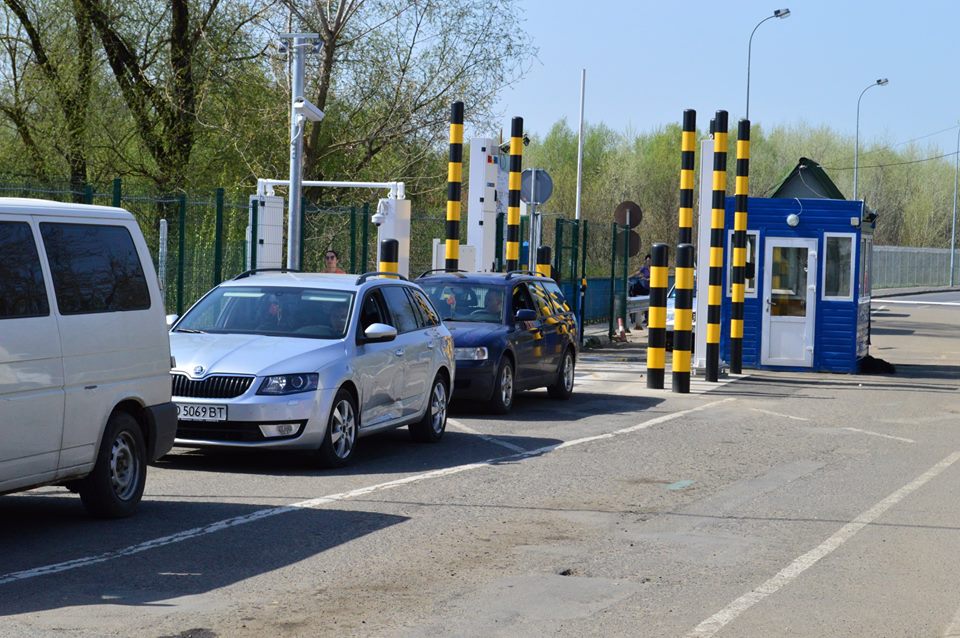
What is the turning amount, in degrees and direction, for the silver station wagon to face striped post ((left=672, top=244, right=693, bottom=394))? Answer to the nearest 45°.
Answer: approximately 180°

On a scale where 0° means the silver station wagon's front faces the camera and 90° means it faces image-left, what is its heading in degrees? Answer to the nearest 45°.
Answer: approximately 45°

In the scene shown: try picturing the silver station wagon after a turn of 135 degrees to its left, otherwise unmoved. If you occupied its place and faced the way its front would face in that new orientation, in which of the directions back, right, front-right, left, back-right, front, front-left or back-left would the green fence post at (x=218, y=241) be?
left

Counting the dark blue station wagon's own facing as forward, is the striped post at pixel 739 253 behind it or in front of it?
behind

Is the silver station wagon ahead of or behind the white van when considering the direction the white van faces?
behind

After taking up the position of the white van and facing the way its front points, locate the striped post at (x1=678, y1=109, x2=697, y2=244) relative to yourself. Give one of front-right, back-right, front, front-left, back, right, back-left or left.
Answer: back
